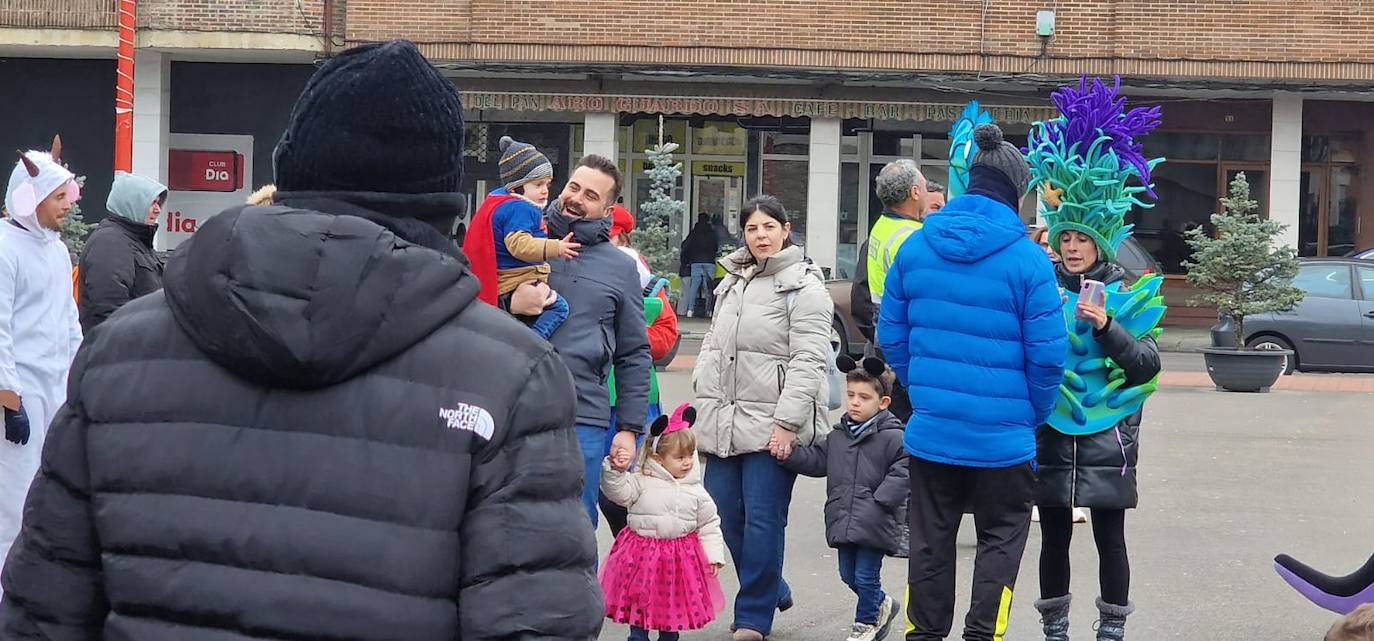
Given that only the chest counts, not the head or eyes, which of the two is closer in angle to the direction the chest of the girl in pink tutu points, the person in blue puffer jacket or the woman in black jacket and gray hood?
the person in blue puffer jacket

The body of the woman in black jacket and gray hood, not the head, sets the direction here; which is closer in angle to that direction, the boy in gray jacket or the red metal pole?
the boy in gray jacket

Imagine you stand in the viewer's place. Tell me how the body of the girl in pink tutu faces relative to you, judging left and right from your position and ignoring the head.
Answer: facing the viewer and to the right of the viewer

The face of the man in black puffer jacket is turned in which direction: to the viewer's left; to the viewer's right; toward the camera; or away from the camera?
away from the camera

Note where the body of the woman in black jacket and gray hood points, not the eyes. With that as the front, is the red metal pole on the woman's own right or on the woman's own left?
on the woman's own left

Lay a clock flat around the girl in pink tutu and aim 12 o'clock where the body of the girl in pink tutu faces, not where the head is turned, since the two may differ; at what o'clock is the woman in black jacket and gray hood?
The woman in black jacket and gray hood is roughly at 5 o'clock from the girl in pink tutu.

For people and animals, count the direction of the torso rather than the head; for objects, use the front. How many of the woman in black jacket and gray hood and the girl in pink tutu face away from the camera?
0
